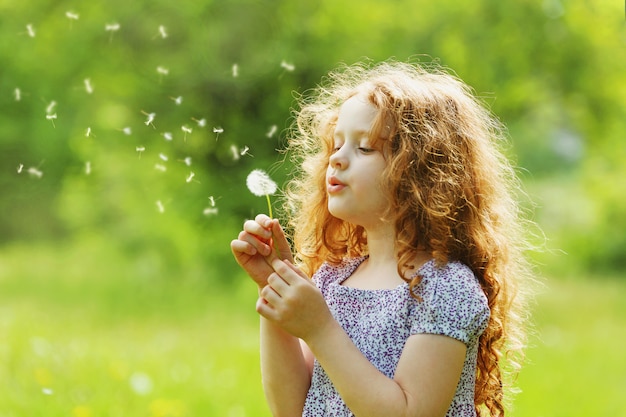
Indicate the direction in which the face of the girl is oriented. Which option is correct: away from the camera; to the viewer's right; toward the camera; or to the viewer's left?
to the viewer's left

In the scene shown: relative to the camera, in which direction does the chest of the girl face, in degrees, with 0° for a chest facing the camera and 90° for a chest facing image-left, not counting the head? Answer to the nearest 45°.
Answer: approximately 45°
